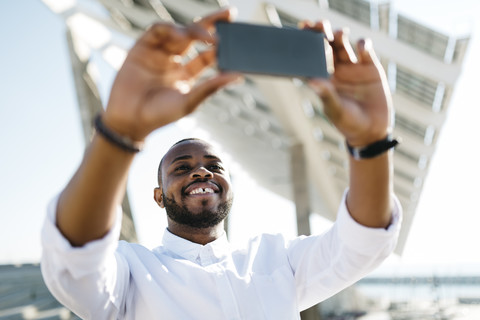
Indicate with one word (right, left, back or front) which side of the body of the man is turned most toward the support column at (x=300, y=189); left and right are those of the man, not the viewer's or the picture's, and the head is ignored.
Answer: back

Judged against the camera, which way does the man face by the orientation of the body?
toward the camera

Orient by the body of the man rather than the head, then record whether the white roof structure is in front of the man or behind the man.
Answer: behind

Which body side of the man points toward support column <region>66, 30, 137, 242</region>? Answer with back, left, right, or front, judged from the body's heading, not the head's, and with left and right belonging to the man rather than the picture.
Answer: back
